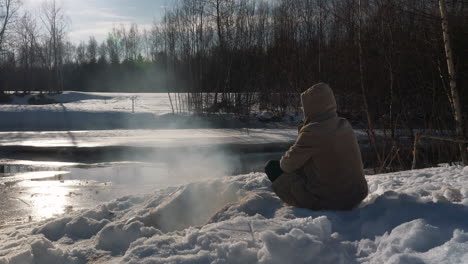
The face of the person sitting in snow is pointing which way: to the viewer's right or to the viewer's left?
to the viewer's left

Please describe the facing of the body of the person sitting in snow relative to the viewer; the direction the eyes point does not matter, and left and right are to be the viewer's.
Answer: facing away from the viewer and to the left of the viewer
